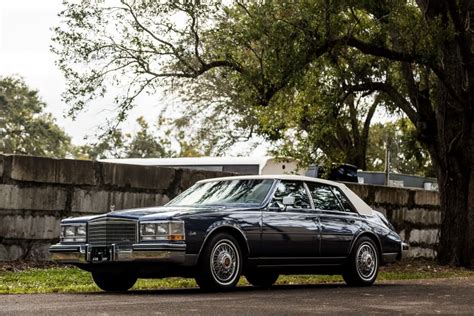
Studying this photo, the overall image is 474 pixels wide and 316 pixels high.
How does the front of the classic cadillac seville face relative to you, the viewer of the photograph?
facing the viewer and to the left of the viewer
